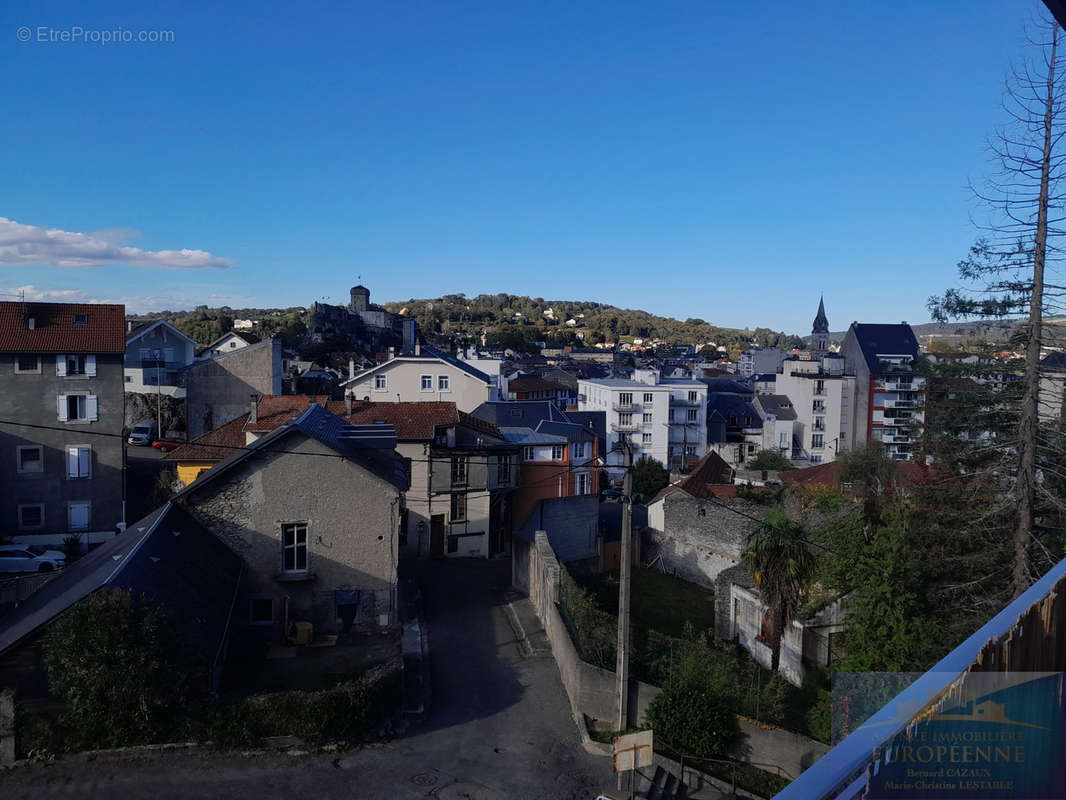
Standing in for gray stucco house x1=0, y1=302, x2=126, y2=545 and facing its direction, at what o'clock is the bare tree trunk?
The bare tree trunk is roughly at 11 o'clock from the gray stucco house.

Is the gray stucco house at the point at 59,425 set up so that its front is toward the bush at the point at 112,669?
yes

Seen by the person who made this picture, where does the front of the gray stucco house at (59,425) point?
facing the viewer

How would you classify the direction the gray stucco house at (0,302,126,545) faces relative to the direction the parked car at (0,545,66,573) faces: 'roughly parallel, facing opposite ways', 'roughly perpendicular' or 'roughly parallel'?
roughly perpendicular

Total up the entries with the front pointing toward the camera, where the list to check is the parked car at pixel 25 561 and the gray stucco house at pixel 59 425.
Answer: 1

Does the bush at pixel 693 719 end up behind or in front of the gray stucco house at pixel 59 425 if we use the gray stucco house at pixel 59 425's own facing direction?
in front

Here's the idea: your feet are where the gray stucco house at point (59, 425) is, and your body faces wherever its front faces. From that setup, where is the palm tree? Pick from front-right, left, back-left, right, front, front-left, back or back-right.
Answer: front-left

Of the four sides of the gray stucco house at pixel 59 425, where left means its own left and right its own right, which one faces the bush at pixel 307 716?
front
